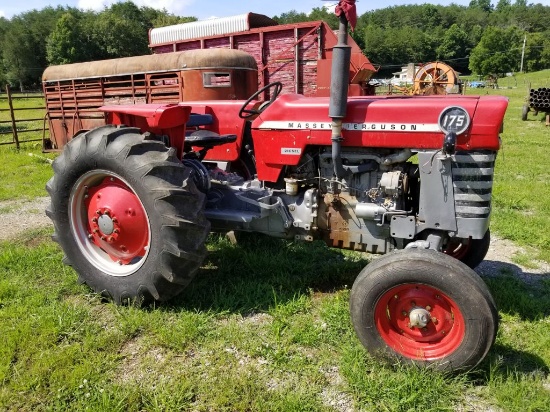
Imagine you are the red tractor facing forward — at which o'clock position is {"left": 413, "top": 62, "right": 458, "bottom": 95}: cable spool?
The cable spool is roughly at 8 o'clock from the red tractor.

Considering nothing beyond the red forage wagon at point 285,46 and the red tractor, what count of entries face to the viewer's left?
0

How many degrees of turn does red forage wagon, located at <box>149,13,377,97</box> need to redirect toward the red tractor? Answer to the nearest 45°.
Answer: approximately 45° to its right

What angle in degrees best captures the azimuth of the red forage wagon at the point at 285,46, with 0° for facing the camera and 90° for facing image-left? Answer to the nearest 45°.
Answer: approximately 315°

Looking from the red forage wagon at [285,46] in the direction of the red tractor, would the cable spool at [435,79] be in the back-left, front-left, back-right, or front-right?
back-left

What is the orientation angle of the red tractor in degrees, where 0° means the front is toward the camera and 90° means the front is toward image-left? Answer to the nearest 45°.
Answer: approximately 315°
